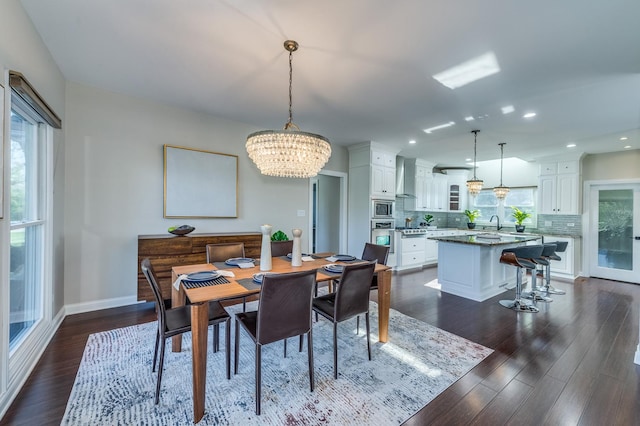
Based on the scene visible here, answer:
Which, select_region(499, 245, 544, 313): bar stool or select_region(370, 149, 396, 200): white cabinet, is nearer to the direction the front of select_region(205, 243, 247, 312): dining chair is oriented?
the bar stool

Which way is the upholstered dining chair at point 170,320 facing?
to the viewer's right

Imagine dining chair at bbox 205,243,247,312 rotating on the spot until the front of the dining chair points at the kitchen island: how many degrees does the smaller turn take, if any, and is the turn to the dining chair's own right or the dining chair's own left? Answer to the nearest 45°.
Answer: approximately 45° to the dining chair's own left

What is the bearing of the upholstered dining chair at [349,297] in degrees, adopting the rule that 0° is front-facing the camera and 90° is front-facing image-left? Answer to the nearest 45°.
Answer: approximately 135°

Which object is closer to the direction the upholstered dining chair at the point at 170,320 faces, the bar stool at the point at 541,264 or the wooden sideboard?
the bar stool

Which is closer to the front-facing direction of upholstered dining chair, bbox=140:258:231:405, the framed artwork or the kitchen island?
the kitchen island

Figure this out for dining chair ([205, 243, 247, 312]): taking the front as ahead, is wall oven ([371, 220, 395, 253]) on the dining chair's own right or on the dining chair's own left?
on the dining chair's own left

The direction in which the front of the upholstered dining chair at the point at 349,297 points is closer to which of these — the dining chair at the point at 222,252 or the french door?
the dining chair

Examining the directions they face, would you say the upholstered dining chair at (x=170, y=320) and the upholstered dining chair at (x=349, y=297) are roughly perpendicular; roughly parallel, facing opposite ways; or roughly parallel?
roughly perpendicular

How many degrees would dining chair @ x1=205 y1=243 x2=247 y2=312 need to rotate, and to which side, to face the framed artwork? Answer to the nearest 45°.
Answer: approximately 135° to its left

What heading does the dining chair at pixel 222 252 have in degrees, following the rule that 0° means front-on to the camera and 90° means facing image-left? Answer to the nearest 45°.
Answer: approximately 315°

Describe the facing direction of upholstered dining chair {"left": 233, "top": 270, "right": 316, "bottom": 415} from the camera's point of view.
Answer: facing away from the viewer and to the left of the viewer

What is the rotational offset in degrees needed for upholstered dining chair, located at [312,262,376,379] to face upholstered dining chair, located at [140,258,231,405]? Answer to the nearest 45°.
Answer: approximately 45° to its left

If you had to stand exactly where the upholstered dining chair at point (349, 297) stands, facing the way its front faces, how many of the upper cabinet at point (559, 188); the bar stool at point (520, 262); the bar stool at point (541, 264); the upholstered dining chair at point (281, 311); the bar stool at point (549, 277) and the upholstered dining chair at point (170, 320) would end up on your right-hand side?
4
